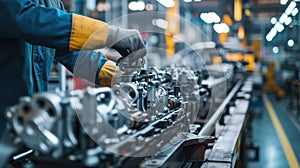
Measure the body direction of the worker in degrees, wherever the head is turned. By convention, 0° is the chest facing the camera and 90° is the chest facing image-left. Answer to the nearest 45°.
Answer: approximately 270°

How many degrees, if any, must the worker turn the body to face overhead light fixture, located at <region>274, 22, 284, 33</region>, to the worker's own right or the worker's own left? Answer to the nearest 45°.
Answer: approximately 45° to the worker's own left

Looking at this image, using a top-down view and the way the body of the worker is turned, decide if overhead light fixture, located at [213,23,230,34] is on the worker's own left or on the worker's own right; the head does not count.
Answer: on the worker's own left

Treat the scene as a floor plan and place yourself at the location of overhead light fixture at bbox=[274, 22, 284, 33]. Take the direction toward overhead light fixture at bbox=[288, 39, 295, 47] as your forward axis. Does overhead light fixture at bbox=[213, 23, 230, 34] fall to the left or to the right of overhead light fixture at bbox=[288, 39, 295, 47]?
left

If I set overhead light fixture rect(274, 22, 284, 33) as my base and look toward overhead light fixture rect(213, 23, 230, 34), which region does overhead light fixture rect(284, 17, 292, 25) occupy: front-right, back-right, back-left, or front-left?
back-left

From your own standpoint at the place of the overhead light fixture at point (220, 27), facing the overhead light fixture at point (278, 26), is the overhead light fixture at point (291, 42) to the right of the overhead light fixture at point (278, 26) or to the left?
left
